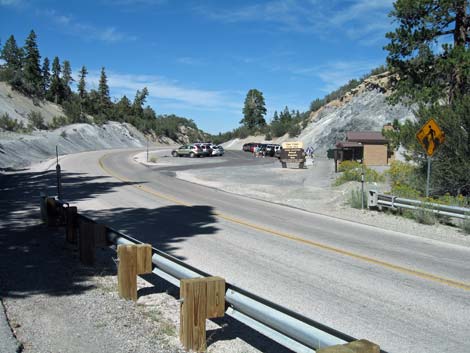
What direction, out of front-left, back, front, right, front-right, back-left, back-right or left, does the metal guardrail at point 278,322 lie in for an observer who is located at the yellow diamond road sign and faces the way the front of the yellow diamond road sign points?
front

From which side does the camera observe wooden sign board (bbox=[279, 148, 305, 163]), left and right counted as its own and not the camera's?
front

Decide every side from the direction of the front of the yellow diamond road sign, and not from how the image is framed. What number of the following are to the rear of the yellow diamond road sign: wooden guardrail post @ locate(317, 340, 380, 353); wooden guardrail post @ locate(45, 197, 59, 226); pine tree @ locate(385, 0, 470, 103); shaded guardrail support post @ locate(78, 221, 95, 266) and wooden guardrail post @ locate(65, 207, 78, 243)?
1

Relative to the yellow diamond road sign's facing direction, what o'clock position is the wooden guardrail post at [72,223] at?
The wooden guardrail post is roughly at 1 o'clock from the yellow diamond road sign.

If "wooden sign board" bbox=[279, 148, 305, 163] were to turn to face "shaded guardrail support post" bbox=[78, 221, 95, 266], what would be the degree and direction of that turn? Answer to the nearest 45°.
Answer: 0° — it already faces it

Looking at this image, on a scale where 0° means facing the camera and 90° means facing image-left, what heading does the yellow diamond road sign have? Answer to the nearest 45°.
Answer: approximately 0°

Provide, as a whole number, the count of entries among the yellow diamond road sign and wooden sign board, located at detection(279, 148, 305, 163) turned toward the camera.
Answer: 2

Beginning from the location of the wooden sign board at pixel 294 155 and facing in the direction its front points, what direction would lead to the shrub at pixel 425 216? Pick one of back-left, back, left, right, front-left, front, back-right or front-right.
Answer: front

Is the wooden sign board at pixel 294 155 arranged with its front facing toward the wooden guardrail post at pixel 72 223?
yes

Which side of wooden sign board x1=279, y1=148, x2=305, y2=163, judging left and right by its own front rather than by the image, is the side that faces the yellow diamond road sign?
front

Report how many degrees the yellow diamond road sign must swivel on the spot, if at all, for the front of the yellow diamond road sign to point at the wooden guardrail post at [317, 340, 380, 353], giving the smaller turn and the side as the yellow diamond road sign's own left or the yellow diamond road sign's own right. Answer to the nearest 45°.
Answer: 0° — it already faces it

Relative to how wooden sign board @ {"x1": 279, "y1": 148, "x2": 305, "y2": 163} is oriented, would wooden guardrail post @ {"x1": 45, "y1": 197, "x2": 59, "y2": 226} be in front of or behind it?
in front

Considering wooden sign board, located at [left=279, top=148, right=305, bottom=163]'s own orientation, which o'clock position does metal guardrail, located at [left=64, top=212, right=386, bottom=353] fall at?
The metal guardrail is roughly at 12 o'clock from the wooden sign board.

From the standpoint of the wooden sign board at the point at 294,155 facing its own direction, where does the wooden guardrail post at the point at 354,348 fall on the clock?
The wooden guardrail post is roughly at 12 o'clock from the wooden sign board.
